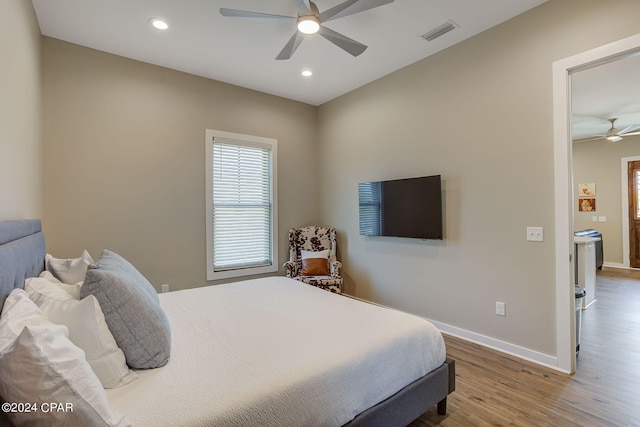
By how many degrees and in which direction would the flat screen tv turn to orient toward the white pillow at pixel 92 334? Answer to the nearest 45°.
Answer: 0° — it already faces it

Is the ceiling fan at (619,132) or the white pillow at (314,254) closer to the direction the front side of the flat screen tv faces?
the white pillow

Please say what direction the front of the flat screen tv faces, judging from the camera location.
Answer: facing the viewer and to the left of the viewer

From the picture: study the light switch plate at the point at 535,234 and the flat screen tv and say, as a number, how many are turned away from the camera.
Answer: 0

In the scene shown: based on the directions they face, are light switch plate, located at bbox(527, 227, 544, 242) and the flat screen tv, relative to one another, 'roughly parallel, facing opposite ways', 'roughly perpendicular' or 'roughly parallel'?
roughly parallel

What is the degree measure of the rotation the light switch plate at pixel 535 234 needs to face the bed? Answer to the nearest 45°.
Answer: approximately 45° to its right

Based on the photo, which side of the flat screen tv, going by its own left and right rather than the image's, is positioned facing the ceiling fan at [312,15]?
front

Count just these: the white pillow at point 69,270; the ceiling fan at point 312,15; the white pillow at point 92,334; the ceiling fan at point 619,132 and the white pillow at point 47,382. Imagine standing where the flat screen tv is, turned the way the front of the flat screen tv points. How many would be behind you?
1

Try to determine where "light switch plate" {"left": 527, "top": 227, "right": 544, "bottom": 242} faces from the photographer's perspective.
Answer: facing the viewer

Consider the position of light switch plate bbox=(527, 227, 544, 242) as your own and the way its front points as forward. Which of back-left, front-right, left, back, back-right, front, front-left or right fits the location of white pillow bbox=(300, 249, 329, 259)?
right

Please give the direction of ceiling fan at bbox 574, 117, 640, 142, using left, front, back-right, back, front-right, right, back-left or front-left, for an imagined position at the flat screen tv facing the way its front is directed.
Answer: back

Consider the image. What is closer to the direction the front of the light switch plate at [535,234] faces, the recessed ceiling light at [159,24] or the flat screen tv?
the recessed ceiling light

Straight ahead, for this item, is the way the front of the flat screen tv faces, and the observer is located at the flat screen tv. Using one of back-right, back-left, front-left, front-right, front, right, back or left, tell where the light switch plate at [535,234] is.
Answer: left
